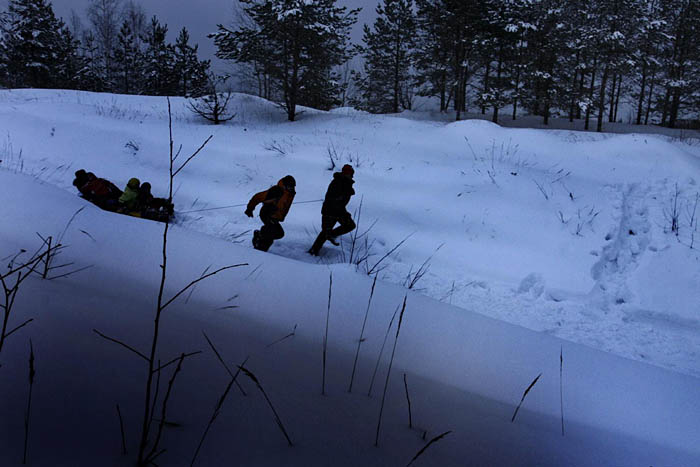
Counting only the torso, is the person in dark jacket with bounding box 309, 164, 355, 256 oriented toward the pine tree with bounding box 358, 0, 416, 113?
no

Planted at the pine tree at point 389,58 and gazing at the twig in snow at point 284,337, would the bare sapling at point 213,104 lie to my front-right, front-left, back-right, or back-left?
front-right

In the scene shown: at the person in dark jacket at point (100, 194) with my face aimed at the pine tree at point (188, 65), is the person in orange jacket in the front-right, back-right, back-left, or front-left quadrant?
back-right

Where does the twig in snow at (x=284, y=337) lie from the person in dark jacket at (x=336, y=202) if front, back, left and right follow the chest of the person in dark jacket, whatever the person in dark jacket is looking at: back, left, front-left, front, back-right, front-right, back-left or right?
right

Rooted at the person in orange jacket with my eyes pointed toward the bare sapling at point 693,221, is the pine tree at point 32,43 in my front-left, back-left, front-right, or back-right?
back-left

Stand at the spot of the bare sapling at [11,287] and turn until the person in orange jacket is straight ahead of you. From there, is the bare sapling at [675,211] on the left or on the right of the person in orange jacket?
right
